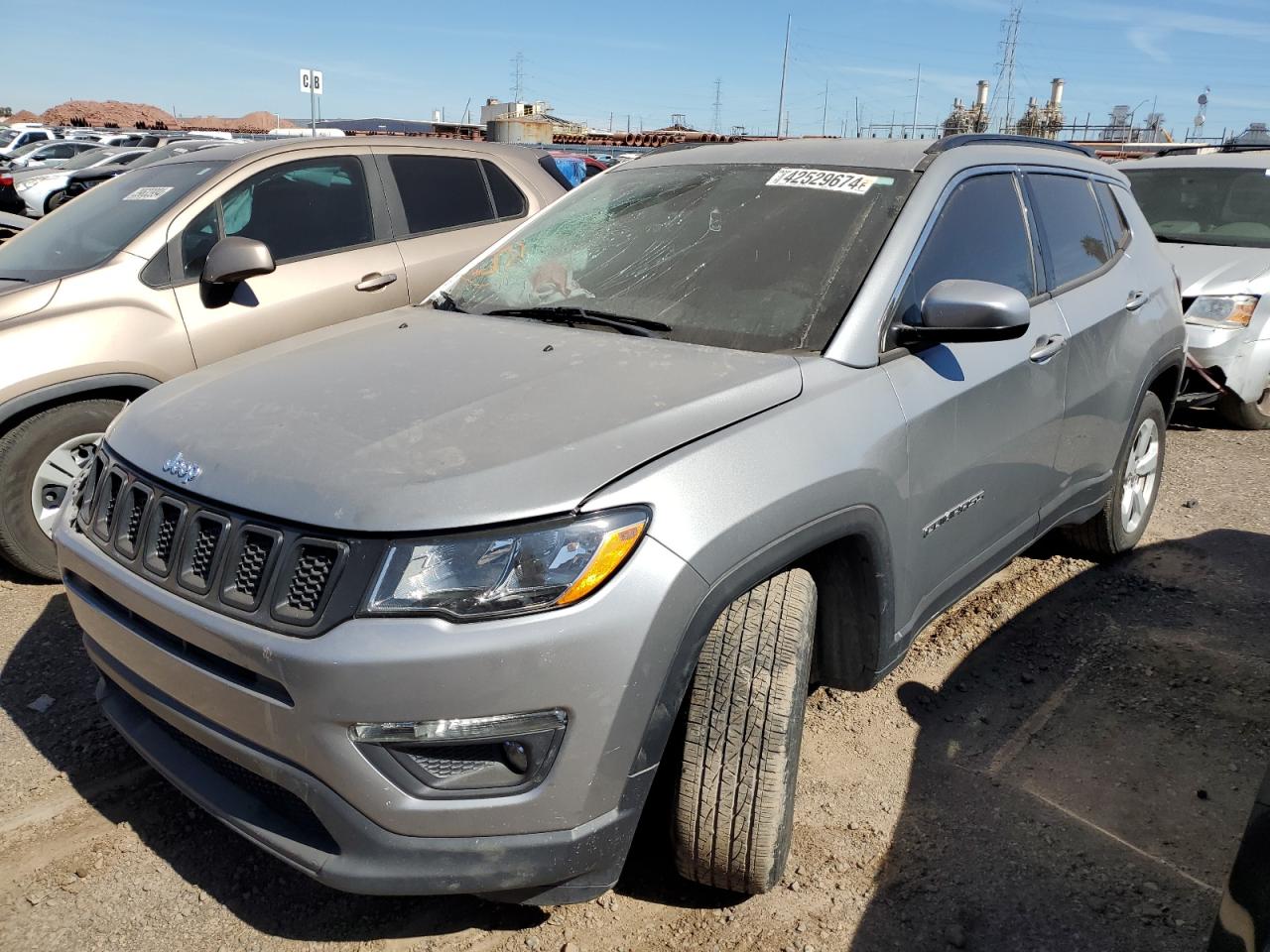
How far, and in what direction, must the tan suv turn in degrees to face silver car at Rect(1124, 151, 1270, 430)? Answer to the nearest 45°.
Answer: approximately 135° to its left

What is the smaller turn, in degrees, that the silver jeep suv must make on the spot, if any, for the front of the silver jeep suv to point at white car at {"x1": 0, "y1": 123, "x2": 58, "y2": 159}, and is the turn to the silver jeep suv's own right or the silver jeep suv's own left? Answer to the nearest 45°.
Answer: approximately 90° to the silver jeep suv's own right

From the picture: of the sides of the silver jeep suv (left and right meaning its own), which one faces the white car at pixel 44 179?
right

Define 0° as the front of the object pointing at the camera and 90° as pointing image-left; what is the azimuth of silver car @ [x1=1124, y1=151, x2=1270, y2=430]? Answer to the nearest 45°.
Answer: approximately 45°

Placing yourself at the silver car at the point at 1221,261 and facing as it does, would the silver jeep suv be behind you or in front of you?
in front

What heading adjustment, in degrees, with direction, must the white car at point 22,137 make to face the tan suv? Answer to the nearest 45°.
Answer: approximately 45° to its left

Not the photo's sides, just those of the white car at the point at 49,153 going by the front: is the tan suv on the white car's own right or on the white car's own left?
on the white car's own left
